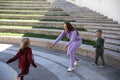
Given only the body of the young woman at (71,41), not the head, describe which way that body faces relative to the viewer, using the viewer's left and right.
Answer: facing the viewer and to the left of the viewer

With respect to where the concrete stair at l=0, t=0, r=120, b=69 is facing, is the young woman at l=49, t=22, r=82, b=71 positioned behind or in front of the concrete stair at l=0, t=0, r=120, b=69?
in front

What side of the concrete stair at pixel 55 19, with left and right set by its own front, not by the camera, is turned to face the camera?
front

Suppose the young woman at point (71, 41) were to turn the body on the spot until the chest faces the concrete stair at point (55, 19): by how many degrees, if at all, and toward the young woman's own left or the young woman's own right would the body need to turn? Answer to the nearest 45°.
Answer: approximately 135° to the young woman's own right

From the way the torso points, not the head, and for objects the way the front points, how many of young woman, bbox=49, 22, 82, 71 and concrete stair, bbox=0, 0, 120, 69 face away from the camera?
0
